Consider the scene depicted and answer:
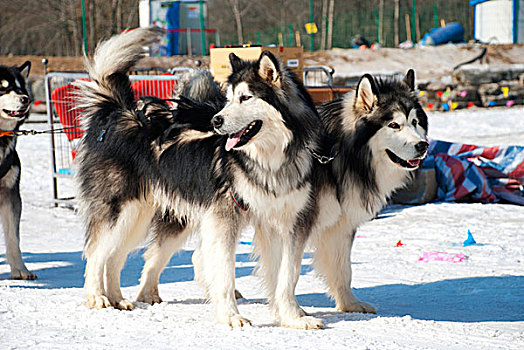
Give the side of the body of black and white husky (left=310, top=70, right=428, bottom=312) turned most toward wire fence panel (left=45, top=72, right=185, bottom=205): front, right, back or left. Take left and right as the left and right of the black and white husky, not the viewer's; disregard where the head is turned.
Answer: back

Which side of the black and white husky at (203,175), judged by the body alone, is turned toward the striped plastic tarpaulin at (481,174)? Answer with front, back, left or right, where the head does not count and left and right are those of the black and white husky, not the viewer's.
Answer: left

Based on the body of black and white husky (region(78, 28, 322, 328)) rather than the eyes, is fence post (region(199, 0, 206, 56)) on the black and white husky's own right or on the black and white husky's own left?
on the black and white husky's own left

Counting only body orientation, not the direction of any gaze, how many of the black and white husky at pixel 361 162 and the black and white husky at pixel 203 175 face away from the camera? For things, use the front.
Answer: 0

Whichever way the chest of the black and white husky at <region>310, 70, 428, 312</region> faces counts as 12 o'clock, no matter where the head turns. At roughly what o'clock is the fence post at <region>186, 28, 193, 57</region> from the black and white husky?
The fence post is roughly at 7 o'clock from the black and white husky.

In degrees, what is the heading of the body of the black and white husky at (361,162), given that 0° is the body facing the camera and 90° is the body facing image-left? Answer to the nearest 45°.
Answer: approximately 315°

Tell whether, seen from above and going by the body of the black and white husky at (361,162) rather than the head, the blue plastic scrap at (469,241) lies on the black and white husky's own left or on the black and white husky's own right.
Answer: on the black and white husky's own left
